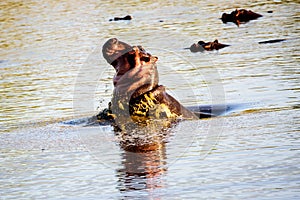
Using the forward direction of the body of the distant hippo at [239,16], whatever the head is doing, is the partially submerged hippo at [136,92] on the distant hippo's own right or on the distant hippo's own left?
on the distant hippo's own left

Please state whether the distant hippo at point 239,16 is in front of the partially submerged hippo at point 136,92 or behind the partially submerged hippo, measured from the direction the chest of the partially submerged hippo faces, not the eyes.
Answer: behind

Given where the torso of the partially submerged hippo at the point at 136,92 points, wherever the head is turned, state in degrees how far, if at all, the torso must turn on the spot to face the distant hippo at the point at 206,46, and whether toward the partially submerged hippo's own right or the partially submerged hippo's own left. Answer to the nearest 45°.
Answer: approximately 135° to the partially submerged hippo's own right

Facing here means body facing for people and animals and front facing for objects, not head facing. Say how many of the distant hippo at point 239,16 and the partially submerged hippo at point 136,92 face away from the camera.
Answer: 0

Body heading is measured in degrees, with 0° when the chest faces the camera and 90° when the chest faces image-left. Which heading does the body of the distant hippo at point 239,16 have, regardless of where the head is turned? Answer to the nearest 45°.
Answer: approximately 90°
